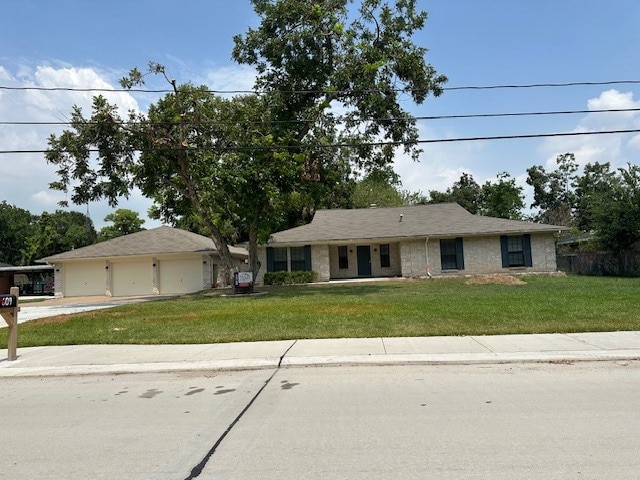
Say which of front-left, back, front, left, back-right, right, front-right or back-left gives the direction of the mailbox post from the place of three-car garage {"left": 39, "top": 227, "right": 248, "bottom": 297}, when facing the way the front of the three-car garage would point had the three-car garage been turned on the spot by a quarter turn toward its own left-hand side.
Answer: right

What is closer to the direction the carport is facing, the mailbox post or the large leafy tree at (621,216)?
the mailbox post

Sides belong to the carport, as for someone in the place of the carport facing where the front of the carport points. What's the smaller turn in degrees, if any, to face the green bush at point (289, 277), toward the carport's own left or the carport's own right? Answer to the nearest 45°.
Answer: approximately 45° to the carport's own left

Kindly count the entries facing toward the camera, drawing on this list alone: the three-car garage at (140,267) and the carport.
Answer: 2

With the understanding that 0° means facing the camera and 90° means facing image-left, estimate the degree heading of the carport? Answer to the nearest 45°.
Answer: approximately 0°

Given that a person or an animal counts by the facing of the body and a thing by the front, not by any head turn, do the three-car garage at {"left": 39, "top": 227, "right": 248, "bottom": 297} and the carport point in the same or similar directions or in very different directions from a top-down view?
same or similar directions

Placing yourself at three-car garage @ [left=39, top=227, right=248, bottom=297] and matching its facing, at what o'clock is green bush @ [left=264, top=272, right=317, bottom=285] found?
The green bush is roughly at 10 o'clock from the three-car garage.

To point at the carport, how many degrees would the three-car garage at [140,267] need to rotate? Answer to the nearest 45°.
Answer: approximately 135° to its right

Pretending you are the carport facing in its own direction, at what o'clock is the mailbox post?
The mailbox post is roughly at 12 o'clock from the carport.

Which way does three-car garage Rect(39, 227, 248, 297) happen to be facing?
toward the camera
